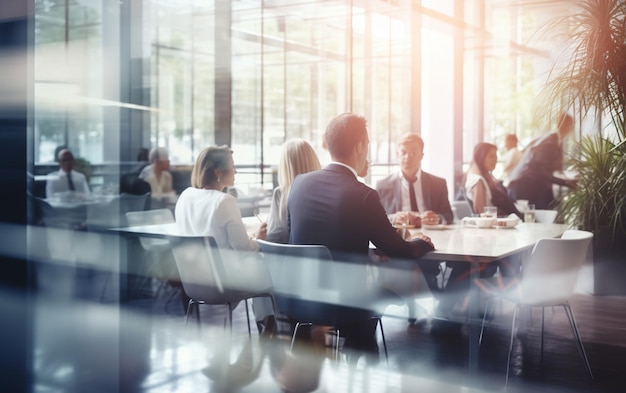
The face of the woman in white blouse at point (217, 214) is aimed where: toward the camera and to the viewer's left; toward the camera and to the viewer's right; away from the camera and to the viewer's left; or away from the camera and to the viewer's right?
away from the camera and to the viewer's right

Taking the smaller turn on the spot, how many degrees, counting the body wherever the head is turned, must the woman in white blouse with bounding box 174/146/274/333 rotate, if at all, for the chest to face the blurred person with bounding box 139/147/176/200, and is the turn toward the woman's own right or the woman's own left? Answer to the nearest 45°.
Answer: approximately 45° to the woman's own left

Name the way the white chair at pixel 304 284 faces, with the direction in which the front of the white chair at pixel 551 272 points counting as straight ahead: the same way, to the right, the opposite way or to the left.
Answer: to the right

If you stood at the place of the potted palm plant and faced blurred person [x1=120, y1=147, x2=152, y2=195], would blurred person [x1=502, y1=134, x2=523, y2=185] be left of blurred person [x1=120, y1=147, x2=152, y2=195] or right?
right

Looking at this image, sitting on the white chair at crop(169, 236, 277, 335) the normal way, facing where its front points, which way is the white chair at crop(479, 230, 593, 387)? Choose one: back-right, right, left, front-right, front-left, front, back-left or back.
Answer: front-right

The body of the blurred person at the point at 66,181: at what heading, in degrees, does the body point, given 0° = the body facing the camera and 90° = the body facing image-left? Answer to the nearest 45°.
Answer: approximately 0°

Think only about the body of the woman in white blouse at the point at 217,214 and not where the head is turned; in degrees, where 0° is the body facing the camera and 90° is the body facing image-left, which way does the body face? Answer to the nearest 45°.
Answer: approximately 225°

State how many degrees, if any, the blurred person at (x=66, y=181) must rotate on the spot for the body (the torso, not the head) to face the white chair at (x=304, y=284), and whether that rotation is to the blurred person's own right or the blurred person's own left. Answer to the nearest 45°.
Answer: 0° — they already face it

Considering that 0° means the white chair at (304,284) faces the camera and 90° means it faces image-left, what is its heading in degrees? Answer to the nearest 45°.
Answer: approximately 225°
